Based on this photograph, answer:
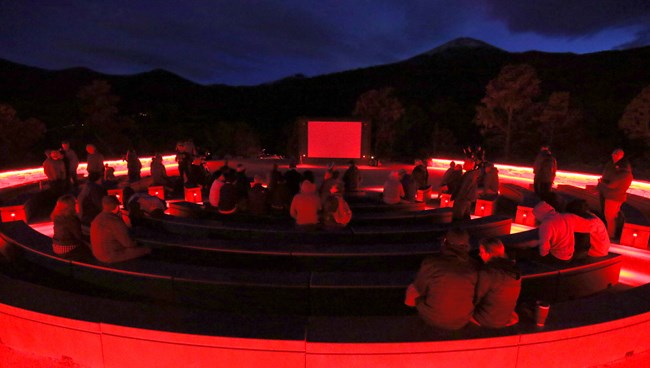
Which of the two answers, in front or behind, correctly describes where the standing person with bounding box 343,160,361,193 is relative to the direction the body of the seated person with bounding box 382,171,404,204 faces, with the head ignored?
in front

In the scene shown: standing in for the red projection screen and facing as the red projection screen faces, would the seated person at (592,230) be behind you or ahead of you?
ahead

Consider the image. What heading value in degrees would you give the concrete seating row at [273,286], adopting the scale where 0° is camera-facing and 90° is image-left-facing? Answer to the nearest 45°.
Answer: approximately 180°

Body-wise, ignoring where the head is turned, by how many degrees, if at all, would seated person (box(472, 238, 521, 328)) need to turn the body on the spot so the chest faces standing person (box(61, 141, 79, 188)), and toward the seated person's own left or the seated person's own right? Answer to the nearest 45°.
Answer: approximately 45° to the seated person's own left

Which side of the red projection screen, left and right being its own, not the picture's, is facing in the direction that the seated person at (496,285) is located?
front

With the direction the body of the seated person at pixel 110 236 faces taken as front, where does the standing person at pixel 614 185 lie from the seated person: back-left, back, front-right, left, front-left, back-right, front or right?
front-right

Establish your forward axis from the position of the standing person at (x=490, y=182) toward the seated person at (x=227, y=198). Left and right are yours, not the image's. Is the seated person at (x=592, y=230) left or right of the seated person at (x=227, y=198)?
left

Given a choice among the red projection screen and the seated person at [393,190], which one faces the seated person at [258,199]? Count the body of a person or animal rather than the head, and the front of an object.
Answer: the red projection screen

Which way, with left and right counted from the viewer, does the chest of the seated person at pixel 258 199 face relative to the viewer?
facing away from the viewer

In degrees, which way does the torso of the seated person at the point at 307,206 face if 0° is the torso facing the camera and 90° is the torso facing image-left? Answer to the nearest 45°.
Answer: approximately 180°

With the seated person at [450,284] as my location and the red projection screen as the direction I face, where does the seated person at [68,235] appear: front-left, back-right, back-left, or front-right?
front-left

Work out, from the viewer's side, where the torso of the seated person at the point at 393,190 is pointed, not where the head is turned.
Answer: away from the camera

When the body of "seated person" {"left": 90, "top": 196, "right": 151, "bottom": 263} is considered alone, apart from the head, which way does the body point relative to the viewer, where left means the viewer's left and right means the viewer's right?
facing away from the viewer and to the right of the viewer

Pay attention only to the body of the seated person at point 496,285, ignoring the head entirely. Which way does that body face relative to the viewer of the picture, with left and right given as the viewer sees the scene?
facing away from the viewer and to the left of the viewer

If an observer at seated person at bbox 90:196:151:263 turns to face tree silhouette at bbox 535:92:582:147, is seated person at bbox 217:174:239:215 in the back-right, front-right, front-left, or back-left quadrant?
front-left

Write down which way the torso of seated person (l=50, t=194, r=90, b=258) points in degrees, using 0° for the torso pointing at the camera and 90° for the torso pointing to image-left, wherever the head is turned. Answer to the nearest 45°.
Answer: approximately 225°

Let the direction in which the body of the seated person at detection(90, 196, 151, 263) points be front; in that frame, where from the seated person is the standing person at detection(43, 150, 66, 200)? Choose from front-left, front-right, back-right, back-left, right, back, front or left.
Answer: front-left

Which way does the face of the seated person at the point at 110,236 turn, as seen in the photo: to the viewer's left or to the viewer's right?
to the viewer's right

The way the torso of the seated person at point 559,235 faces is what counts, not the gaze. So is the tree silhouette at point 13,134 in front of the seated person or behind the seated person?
in front

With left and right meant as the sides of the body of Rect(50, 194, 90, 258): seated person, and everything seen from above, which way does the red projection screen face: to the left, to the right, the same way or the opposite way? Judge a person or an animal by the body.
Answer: the opposite way
